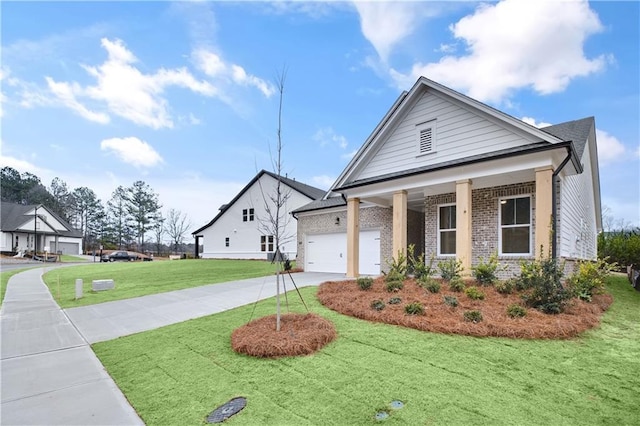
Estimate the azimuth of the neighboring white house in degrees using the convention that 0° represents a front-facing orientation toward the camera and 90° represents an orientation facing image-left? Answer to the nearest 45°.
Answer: approximately 90°

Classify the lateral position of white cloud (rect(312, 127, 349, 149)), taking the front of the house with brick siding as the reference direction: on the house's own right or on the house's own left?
on the house's own right

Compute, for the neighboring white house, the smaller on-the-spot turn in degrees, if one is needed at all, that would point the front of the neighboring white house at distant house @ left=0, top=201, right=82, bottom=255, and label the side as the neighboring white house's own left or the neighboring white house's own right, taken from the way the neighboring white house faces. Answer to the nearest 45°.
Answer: approximately 45° to the neighboring white house's own right

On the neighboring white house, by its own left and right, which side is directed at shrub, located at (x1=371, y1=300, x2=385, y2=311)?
left

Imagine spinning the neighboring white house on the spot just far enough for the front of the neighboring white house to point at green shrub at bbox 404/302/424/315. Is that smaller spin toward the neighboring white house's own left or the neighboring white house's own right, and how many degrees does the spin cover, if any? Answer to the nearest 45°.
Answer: approximately 90° to the neighboring white house's own left

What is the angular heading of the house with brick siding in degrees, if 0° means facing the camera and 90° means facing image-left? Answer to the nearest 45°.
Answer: approximately 45°

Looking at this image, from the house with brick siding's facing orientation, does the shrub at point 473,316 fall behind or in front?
in front

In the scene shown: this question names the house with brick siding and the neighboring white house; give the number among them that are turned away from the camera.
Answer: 0

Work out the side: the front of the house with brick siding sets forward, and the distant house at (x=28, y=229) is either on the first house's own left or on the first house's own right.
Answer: on the first house's own right

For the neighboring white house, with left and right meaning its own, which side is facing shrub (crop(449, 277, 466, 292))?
left

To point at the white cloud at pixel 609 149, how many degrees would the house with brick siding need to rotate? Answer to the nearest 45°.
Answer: approximately 180°

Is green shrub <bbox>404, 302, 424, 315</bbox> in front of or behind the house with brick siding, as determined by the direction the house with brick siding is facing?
in front
